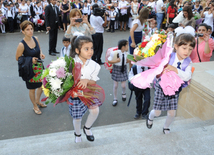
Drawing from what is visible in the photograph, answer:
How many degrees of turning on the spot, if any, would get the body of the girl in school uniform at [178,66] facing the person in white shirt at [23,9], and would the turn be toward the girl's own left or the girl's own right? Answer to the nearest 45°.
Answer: approximately 135° to the girl's own right

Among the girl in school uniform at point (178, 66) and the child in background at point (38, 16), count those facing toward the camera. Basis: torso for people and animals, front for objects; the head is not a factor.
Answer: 2

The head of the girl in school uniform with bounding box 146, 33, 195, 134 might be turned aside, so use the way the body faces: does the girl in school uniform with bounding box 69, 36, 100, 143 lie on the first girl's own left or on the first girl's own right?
on the first girl's own right

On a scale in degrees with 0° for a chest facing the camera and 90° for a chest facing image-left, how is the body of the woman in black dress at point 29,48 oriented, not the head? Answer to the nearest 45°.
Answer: approximately 315°

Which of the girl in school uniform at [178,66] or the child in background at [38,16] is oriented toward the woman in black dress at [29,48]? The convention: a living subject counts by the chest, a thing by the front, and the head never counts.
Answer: the child in background

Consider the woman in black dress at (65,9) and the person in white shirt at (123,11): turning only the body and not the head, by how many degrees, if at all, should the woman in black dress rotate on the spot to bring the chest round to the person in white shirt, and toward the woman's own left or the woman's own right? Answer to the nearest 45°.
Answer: approximately 90° to the woman's own left

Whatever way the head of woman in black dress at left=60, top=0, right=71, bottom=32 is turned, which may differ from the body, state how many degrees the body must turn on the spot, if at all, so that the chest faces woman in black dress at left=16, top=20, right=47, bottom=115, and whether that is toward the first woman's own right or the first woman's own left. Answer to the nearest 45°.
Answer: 0° — they already face them

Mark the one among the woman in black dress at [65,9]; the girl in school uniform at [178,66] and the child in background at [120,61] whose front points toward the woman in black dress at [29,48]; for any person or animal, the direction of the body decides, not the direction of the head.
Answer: the woman in black dress at [65,9]

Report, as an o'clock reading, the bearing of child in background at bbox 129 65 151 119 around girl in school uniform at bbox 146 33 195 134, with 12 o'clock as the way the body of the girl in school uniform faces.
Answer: The child in background is roughly at 5 o'clock from the girl in school uniform.
